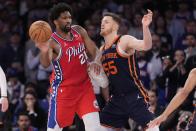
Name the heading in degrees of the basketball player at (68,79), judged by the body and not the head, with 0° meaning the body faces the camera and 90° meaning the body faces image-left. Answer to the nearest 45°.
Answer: approximately 315°

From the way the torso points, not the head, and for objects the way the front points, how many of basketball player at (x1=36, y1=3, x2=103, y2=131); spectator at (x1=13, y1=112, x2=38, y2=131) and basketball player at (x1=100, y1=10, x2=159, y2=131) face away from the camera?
0

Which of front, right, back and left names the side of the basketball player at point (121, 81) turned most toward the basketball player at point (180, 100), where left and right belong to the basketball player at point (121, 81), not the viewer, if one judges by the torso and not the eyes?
left

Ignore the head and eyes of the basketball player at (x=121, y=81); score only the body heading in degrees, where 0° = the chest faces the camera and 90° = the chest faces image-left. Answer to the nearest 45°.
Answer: approximately 45°

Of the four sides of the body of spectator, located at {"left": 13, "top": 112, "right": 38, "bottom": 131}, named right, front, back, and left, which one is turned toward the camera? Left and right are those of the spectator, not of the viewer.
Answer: front

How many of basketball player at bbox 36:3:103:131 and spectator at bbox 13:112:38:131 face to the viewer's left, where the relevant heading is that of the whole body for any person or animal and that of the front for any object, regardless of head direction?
0
